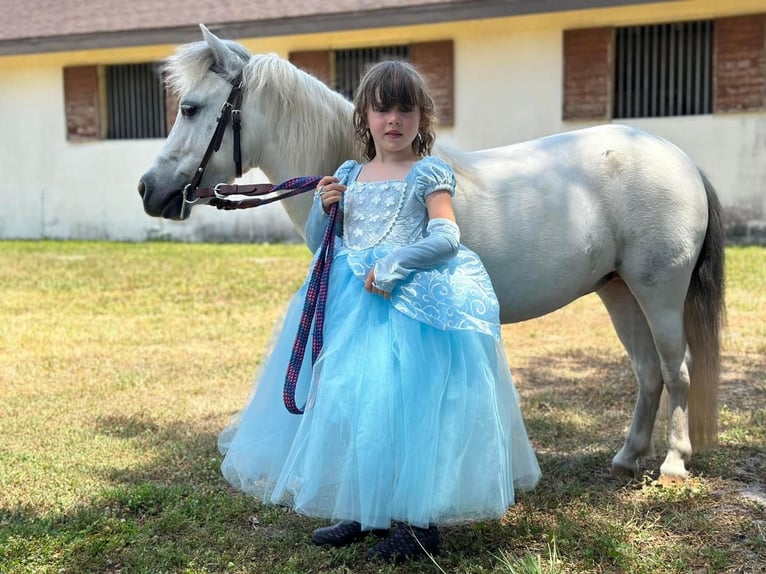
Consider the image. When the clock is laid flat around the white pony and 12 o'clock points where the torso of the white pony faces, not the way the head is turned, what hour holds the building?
The building is roughly at 3 o'clock from the white pony.

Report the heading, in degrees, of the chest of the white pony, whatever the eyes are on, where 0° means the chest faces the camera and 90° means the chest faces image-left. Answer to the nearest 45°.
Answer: approximately 90°

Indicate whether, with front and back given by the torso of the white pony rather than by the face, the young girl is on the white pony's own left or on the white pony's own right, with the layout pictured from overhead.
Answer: on the white pony's own left
